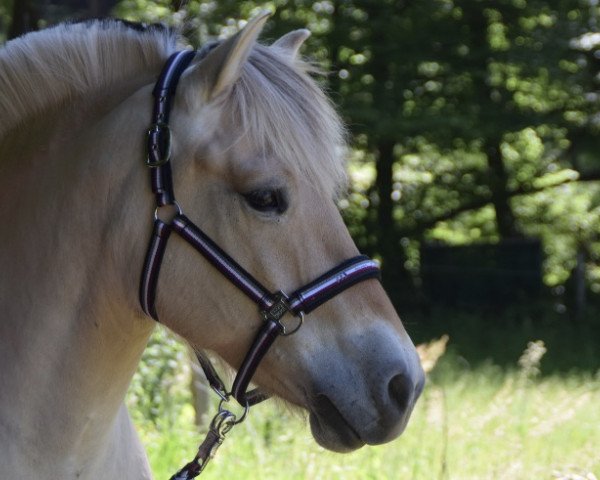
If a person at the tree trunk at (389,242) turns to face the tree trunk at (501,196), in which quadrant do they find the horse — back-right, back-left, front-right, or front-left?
back-right

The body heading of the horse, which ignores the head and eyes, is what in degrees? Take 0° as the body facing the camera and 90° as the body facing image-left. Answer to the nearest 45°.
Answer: approximately 270°

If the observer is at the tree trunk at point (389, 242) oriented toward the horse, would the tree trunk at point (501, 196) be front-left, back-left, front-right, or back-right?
back-left
